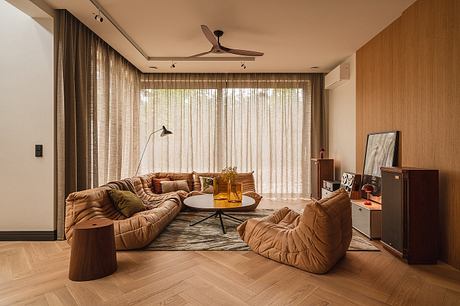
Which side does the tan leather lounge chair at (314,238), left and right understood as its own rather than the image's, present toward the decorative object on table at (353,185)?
right

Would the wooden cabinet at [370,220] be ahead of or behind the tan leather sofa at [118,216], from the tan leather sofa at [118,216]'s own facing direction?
ahead

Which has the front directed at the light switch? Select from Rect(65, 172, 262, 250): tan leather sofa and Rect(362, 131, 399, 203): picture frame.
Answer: the picture frame

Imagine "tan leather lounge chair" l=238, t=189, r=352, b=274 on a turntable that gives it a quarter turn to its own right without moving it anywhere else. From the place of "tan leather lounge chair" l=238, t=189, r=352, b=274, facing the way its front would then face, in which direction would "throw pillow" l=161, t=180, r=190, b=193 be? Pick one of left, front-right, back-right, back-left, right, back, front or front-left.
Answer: left

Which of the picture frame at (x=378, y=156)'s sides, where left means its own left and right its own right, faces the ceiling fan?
front

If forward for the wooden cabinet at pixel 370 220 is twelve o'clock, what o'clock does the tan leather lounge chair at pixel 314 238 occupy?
The tan leather lounge chair is roughly at 11 o'clock from the wooden cabinet.

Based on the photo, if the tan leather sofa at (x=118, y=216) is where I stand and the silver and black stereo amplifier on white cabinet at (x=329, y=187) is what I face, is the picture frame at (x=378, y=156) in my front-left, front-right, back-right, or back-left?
front-right

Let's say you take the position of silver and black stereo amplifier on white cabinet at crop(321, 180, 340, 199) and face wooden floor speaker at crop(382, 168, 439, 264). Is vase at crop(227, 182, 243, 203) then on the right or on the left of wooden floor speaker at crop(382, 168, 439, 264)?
right

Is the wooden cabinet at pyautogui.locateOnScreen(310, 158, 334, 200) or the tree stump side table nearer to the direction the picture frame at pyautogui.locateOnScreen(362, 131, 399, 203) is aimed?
the tree stump side table

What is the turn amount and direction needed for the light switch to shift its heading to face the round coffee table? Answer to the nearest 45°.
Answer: approximately 45° to its left

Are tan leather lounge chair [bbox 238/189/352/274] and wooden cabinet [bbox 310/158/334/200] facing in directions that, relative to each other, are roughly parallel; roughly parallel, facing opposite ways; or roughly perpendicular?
roughly perpendicular

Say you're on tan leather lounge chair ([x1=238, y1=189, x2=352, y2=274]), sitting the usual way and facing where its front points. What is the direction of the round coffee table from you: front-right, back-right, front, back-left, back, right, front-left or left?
front

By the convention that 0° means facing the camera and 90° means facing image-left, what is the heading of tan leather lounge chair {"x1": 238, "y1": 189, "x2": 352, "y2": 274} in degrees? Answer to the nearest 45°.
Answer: approximately 135°

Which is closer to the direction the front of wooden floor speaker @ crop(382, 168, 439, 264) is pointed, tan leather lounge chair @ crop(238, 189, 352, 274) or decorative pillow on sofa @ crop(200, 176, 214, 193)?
the tan leather lounge chair

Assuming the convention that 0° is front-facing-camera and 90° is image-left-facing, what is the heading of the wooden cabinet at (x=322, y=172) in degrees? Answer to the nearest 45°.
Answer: approximately 45°

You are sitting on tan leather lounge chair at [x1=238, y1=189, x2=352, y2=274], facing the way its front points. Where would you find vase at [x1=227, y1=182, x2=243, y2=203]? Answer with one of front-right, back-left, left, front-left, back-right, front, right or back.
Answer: front
